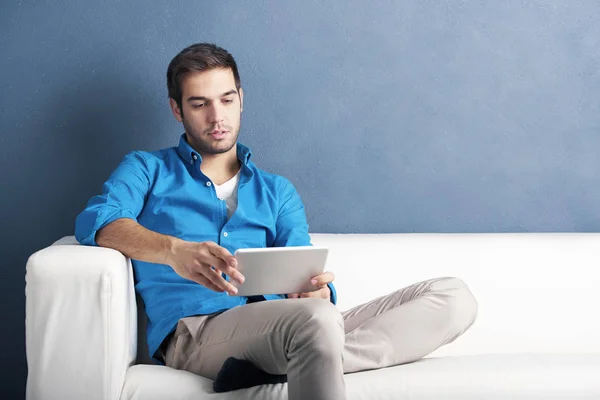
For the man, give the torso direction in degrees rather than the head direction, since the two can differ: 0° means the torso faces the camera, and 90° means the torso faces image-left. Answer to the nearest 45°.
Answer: approximately 315°

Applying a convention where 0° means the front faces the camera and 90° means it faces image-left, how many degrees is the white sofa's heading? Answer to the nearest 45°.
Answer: approximately 0°
